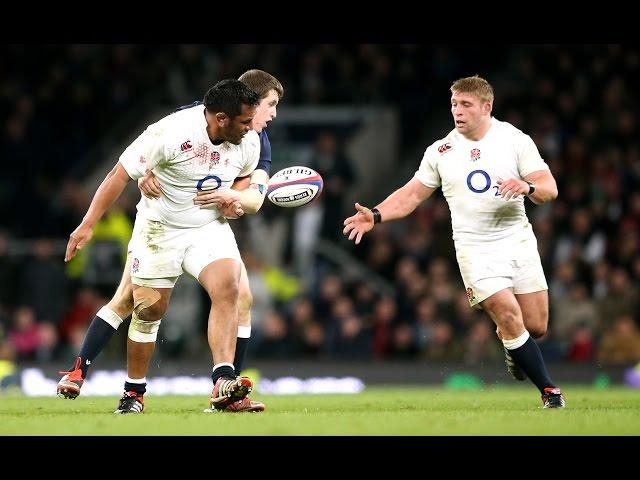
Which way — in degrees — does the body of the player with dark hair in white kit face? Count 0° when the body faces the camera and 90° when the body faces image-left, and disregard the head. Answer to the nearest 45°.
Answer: approximately 315°

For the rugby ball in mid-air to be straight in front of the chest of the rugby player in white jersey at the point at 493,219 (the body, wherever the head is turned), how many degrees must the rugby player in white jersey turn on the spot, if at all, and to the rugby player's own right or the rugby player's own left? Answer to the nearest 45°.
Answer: approximately 90° to the rugby player's own right

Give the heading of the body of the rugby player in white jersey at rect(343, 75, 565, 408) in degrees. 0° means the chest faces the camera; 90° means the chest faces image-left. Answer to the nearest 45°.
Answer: approximately 0°

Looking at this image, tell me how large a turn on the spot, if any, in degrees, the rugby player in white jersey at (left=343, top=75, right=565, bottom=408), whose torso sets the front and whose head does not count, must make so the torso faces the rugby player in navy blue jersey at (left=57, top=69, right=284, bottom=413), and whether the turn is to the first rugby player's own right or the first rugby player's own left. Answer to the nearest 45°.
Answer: approximately 90° to the first rugby player's own right
